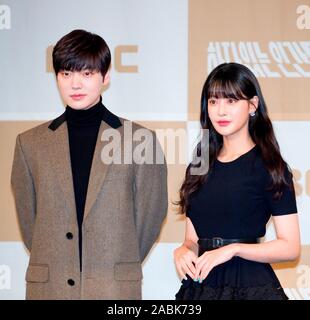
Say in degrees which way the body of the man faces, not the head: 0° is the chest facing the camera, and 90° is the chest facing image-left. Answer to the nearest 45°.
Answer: approximately 0°

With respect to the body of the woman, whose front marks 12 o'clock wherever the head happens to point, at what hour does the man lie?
The man is roughly at 2 o'clock from the woman.

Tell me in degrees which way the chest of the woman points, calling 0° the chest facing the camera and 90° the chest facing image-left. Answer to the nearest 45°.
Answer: approximately 45°

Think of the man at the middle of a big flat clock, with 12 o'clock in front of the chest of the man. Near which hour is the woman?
The woman is roughly at 10 o'clock from the man.
